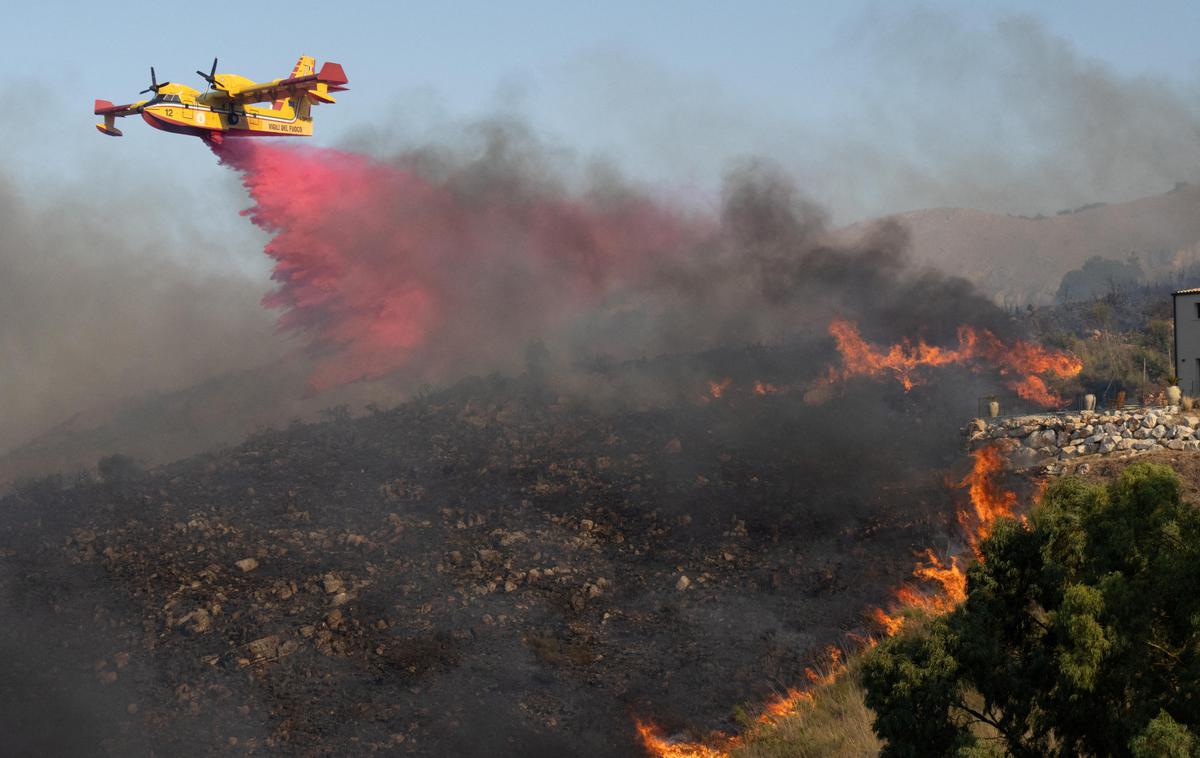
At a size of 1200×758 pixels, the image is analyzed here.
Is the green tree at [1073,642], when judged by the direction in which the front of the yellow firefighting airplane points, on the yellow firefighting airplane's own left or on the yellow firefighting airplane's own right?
on the yellow firefighting airplane's own left

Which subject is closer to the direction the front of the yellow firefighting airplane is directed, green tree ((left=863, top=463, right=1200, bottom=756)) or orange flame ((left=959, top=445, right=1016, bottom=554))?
the green tree

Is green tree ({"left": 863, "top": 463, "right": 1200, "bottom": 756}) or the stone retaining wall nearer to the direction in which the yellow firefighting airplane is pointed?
the green tree

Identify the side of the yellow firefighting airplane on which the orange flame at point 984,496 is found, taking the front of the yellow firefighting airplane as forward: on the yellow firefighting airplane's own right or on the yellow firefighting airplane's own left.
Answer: on the yellow firefighting airplane's own left

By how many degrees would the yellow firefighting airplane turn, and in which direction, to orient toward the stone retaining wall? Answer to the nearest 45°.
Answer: approximately 90° to its left

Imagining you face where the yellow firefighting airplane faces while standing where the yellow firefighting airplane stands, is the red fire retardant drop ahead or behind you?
behind

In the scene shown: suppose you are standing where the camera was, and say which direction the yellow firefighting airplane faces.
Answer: facing the viewer and to the left of the viewer

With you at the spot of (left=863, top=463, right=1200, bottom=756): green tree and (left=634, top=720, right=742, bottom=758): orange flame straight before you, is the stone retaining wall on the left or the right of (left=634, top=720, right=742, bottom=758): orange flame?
right

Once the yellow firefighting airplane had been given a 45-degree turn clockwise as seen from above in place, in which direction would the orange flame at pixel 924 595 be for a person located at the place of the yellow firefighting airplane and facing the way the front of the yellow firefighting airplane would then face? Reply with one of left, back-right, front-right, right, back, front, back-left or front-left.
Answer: back-left
